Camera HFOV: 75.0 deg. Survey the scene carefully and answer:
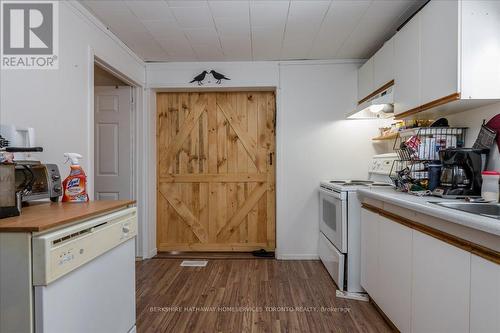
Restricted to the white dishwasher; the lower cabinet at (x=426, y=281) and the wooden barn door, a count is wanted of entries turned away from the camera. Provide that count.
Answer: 0

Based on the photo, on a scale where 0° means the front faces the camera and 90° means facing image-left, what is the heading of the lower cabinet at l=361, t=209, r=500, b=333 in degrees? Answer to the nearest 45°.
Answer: approximately 45°

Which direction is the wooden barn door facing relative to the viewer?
toward the camera

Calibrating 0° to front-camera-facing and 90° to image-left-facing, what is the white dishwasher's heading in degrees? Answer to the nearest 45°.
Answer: approximately 315°

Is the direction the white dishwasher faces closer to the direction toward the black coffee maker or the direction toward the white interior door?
the black coffee maker

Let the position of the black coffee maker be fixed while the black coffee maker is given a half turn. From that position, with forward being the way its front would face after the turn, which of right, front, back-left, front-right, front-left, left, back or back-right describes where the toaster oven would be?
back

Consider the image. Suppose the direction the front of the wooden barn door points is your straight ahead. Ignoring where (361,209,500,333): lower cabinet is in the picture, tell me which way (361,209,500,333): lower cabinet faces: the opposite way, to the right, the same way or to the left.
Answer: to the right

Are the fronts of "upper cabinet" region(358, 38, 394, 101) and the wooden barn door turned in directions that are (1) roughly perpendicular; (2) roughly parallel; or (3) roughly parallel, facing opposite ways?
roughly perpendicular

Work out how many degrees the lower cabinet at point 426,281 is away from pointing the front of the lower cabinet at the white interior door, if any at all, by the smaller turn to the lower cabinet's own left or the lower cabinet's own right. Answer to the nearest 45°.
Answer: approximately 45° to the lower cabinet's own right

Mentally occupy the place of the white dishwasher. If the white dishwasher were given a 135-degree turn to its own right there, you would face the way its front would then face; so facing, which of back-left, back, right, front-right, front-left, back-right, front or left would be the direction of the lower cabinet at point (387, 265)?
back

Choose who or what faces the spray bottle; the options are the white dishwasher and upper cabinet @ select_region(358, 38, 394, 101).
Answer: the upper cabinet

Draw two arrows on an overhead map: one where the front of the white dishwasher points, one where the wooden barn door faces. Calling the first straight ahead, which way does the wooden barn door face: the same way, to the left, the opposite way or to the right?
to the right

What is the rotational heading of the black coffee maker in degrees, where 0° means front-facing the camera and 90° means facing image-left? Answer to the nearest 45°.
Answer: approximately 45°

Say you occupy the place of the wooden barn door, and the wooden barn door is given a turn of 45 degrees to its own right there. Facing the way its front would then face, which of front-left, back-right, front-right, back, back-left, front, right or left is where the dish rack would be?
left

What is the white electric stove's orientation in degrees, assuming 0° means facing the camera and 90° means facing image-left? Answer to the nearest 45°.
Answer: approximately 45°
